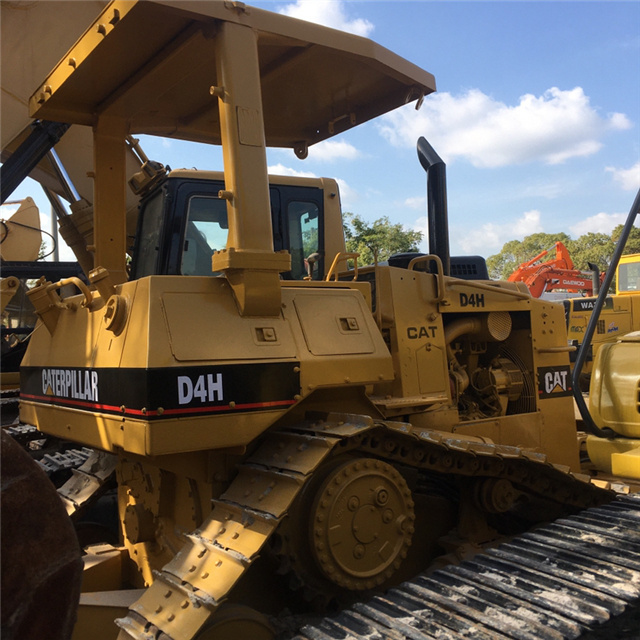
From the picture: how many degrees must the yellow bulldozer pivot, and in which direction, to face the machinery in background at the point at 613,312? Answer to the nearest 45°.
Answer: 0° — it already faces it

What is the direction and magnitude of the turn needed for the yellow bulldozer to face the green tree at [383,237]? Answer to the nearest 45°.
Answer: approximately 45° to its left

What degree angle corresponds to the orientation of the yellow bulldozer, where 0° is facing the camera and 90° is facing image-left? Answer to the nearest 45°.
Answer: approximately 225°

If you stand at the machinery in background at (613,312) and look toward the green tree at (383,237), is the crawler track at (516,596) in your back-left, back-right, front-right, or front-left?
back-left
